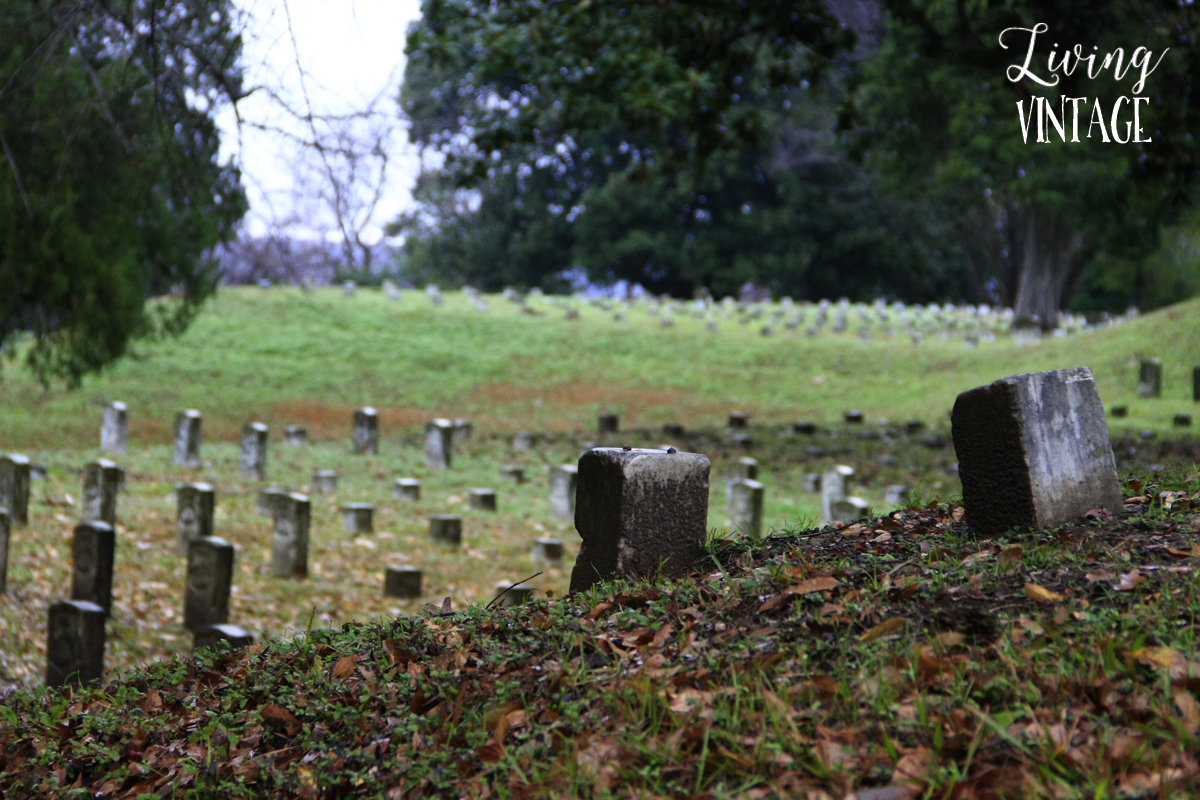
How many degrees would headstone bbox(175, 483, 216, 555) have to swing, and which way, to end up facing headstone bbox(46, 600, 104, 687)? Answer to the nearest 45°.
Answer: approximately 45° to its left

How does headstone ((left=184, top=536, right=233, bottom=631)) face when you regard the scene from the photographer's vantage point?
facing the viewer and to the left of the viewer

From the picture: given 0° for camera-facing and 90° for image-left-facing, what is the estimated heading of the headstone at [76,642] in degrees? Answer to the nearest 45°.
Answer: approximately 45°

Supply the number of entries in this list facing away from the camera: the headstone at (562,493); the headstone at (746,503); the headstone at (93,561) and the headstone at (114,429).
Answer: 0

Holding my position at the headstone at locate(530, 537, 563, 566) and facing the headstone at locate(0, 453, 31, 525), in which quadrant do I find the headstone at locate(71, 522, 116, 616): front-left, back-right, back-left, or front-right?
front-left

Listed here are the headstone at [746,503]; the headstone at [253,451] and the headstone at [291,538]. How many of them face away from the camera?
0

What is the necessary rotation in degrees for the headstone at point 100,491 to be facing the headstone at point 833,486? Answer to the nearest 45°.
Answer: approximately 135° to its left

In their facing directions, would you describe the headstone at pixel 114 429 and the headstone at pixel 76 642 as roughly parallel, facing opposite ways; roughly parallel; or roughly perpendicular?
roughly parallel

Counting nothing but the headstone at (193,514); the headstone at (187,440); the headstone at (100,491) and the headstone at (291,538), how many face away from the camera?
0

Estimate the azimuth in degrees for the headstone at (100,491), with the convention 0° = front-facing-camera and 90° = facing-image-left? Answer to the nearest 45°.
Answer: approximately 45°

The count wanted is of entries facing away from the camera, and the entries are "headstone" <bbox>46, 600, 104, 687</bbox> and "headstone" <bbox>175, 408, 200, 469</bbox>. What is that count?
0

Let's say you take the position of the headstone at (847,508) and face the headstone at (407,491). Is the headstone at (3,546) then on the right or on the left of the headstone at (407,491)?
left

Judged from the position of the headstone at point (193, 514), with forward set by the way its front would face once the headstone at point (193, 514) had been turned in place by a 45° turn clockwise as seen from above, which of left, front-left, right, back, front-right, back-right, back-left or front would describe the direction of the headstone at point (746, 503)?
back

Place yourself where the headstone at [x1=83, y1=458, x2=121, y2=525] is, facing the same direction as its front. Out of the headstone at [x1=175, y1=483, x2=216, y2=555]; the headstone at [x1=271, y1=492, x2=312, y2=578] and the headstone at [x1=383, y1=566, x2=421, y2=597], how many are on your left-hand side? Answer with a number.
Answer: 3

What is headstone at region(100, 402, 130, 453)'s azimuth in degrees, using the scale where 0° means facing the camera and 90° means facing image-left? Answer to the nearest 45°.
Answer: approximately 45°

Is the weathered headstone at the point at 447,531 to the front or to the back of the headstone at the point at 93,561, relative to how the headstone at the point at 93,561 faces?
to the back
